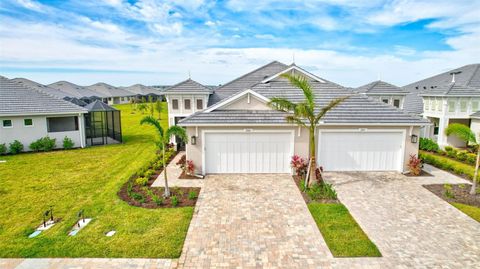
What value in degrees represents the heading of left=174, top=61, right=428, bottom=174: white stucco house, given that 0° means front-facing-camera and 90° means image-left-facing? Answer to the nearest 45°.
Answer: approximately 0°

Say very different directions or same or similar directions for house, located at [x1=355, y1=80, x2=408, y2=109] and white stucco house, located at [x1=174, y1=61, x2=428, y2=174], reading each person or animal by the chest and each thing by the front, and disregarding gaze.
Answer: same or similar directions

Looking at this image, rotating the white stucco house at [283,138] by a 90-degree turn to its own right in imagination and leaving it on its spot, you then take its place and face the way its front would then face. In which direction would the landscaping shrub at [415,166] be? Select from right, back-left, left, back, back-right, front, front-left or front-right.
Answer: back

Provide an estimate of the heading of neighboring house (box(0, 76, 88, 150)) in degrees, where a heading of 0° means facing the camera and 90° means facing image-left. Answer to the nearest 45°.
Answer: approximately 90°

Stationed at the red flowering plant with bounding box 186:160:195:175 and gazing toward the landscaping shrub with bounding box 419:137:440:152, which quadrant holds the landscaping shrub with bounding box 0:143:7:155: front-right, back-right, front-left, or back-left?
back-left

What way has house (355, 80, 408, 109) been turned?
toward the camera

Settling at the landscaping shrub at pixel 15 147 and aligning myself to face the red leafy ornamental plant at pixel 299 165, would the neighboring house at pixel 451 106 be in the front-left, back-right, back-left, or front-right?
front-left

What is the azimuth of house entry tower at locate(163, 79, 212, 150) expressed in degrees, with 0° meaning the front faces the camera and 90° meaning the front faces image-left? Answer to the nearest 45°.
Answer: approximately 0°

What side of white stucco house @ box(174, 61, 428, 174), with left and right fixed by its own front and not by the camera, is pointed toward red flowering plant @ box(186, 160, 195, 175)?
right

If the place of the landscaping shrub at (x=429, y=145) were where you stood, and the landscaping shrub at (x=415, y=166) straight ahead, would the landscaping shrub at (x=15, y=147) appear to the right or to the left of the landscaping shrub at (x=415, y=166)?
right

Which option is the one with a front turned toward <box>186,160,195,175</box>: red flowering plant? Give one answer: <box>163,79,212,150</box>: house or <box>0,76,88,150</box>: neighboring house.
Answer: the house

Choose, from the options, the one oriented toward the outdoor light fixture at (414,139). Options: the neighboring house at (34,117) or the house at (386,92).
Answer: the house

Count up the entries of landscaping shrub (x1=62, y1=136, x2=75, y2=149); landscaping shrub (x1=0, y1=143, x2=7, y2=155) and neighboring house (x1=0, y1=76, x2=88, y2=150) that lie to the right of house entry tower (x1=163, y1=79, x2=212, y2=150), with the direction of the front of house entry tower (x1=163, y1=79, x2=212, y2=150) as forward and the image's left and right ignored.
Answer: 3

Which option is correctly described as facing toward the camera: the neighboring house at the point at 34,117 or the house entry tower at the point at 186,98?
the house entry tower

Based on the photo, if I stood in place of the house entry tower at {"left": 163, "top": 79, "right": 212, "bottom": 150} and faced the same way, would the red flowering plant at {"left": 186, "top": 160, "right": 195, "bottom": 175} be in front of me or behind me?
in front
